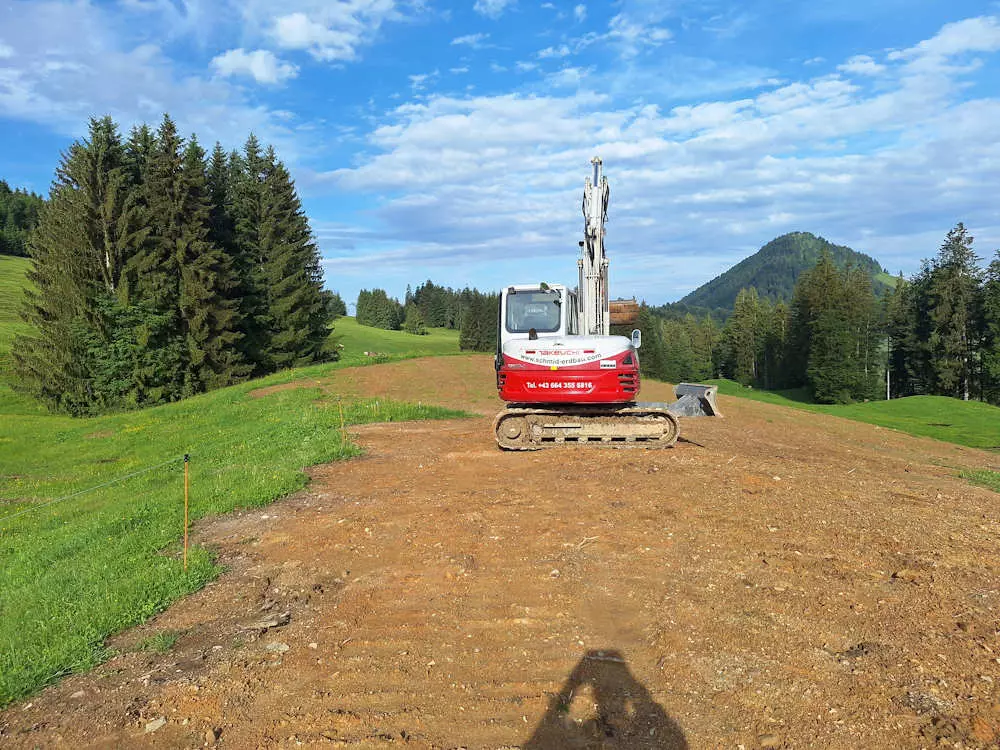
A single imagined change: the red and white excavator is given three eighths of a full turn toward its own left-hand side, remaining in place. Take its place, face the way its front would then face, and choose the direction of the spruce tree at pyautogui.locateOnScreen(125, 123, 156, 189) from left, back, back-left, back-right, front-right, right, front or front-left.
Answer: right

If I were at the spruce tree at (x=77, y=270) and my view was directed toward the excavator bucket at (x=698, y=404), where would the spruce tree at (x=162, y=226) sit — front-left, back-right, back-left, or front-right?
front-left

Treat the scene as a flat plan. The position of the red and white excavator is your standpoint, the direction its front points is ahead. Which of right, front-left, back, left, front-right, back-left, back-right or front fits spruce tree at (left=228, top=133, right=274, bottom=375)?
front-left

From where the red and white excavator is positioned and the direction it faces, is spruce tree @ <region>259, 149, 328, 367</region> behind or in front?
in front

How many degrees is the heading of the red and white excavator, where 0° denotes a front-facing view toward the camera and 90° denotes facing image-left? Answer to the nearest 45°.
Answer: approximately 180°

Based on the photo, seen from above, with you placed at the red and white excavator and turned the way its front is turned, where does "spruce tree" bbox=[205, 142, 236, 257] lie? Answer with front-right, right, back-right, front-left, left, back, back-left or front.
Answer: front-left

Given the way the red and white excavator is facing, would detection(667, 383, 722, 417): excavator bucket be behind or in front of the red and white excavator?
in front

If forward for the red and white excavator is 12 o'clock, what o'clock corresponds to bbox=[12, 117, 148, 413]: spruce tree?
The spruce tree is roughly at 10 o'clock from the red and white excavator.
